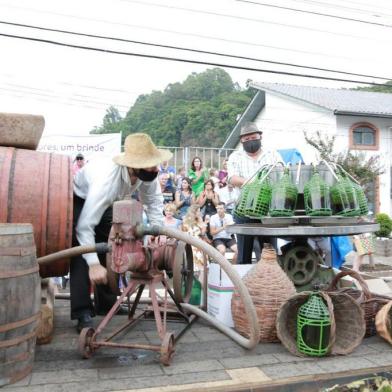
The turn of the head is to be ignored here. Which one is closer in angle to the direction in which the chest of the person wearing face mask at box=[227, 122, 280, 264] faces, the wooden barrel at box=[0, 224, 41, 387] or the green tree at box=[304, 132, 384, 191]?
the wooden barrel

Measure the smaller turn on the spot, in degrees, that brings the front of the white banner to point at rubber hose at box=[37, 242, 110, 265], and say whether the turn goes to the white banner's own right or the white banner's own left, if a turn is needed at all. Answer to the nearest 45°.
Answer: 0° — it already faces it

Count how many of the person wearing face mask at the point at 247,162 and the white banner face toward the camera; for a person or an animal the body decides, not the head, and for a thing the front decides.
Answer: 2

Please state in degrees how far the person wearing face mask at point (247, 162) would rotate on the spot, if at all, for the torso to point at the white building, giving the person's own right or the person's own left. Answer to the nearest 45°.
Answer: approximately 180°

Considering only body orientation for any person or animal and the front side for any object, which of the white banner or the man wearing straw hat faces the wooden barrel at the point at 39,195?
the white banner

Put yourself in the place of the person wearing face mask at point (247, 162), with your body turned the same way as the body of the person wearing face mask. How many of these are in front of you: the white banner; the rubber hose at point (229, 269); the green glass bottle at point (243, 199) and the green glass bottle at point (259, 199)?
3

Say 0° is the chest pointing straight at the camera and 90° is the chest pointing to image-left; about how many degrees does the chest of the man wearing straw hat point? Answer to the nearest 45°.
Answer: approximately 315°

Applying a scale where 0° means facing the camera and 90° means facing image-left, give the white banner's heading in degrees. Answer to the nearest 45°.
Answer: approximately 0°
